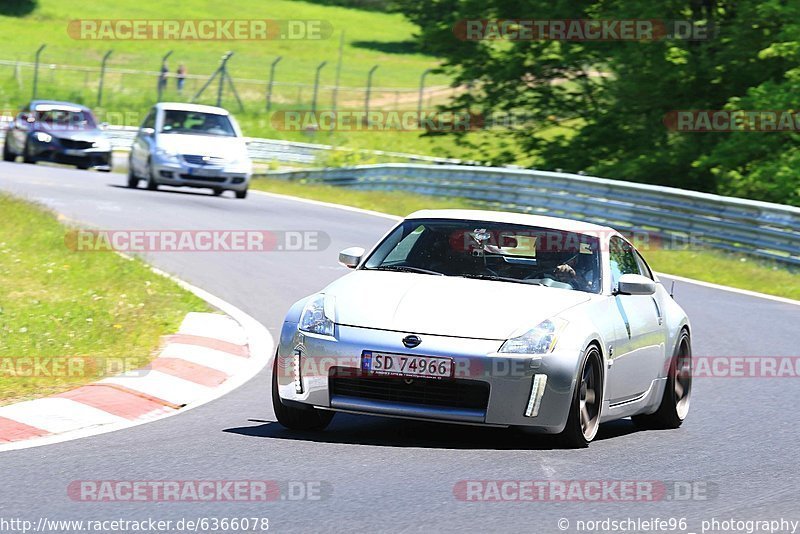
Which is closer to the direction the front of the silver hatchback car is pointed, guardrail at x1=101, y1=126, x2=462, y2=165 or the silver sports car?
the silver sports car

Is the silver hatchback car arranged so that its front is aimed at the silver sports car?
yes

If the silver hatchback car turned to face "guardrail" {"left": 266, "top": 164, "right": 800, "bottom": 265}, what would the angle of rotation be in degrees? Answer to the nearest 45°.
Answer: approximately 45° to its left

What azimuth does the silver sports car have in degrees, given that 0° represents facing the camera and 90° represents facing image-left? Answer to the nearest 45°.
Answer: approximately 45°

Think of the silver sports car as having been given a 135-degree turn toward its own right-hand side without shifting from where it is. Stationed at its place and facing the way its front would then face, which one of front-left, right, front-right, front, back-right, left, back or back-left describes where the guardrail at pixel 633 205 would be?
front

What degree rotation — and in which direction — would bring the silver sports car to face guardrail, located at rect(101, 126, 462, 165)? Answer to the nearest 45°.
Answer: approximately 135° to its right

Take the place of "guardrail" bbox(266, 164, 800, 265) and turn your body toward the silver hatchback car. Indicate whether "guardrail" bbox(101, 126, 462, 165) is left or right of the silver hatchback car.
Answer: right

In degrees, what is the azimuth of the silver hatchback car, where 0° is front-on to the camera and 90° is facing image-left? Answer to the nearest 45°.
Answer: approximately 0°
